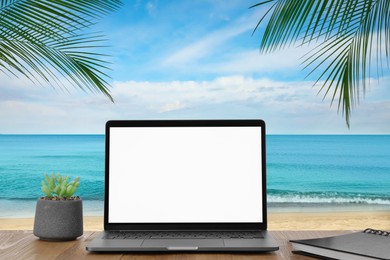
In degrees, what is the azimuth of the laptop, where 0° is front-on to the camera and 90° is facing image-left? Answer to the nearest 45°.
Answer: approximately 0°

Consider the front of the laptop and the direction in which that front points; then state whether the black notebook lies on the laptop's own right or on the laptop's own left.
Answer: on the laptop's own left
